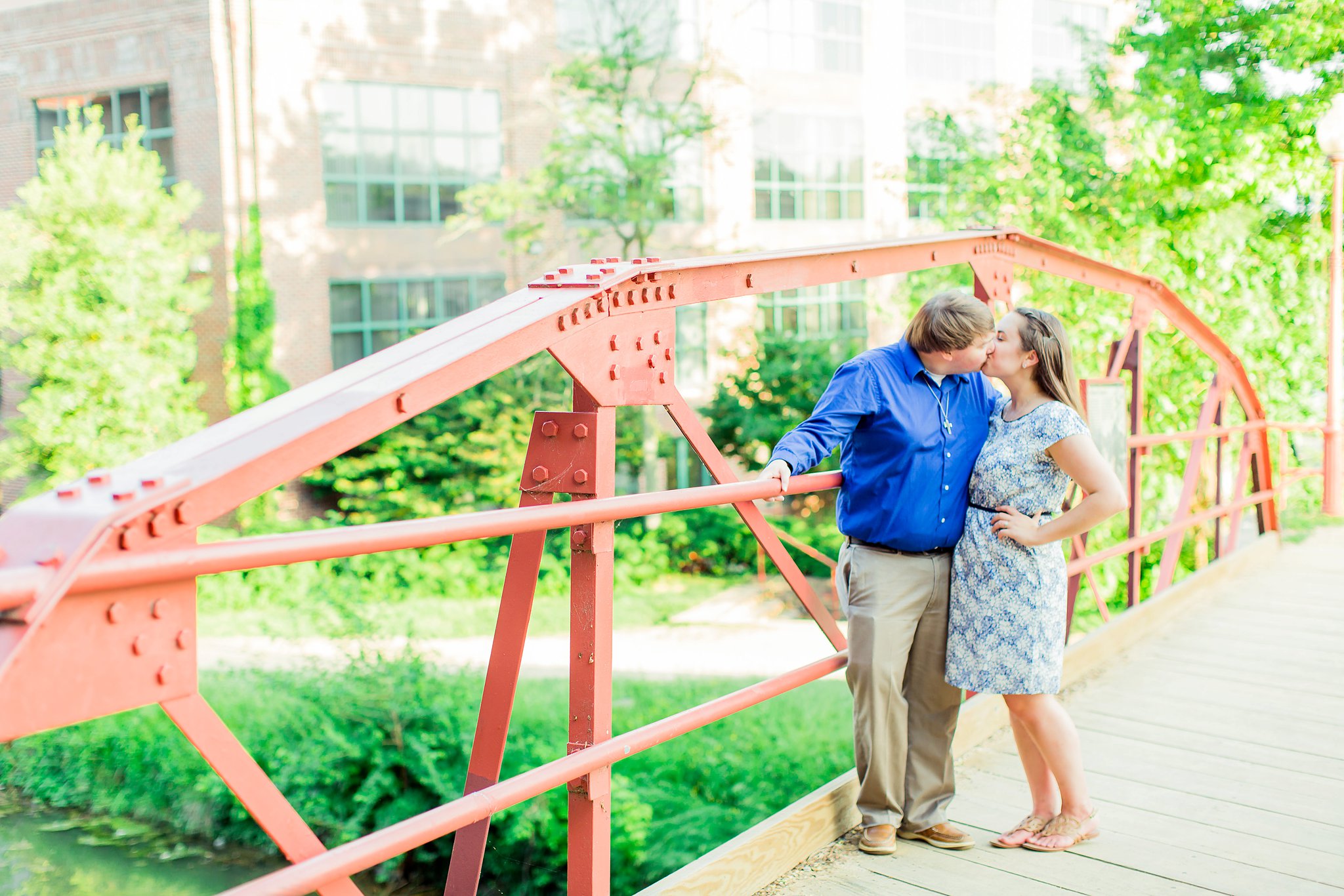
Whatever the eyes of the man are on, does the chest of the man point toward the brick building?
no

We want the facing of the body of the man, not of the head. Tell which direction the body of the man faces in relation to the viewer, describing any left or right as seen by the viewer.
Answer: facing the viewer and to the right of the viewer

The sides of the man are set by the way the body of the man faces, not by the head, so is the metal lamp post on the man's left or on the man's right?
on the man's left

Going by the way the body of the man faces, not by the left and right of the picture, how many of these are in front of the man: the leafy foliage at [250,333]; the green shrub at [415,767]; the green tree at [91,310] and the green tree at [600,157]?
0

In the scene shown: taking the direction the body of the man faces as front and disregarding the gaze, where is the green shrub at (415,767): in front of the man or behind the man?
behind

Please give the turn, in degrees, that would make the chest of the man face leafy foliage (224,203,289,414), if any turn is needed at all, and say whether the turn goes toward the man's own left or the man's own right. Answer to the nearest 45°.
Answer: approximately 180°

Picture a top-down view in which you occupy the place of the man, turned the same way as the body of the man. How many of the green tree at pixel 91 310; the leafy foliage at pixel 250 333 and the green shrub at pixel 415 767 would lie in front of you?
0

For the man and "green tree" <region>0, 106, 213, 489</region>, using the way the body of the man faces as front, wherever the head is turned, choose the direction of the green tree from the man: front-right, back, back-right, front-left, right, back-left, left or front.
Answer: back

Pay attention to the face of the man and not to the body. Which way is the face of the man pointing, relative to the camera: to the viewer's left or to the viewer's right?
to the viewer's right

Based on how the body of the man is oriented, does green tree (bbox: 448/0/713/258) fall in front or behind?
behind

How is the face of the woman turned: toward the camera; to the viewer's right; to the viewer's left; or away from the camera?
to the viewer's left
